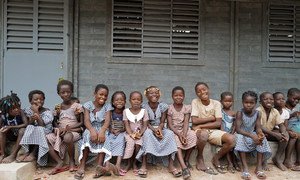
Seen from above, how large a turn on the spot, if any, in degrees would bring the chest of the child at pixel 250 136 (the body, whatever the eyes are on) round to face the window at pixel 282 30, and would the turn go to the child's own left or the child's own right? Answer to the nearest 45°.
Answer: approximately 180°

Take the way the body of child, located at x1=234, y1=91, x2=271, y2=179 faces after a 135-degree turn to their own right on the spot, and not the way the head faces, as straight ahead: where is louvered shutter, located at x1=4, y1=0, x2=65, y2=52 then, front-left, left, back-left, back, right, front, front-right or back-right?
front-left

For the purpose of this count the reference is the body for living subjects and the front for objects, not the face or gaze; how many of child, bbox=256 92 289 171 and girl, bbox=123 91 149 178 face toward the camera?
2

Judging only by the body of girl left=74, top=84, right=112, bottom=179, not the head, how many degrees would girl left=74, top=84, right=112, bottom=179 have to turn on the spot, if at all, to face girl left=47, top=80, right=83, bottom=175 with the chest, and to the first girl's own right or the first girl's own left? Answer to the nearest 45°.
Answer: approximately 135° to the first girl's own right

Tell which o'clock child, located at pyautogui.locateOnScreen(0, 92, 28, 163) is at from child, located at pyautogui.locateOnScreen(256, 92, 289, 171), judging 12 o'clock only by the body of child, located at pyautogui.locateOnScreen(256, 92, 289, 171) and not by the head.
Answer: child, located at pyautogui.locateOnScreen(0, 92, 28, 163) is roughly at 2 o'clock from child, located at pyautogui.locateOnScreen(256, 92, 289, 171).

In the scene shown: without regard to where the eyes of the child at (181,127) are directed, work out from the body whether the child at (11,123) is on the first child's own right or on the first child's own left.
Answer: on the first child's own right

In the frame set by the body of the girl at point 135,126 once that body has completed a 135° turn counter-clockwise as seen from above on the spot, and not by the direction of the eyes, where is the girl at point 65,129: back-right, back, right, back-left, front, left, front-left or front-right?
back-left

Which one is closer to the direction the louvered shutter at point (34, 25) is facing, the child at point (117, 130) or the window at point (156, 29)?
the child

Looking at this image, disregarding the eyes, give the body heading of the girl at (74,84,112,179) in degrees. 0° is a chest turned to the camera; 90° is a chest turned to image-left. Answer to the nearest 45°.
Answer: approximately 0°

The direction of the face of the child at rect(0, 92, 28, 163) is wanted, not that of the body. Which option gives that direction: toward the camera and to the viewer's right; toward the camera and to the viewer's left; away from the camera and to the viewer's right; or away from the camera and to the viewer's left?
toward the camera and to the viewer's right
